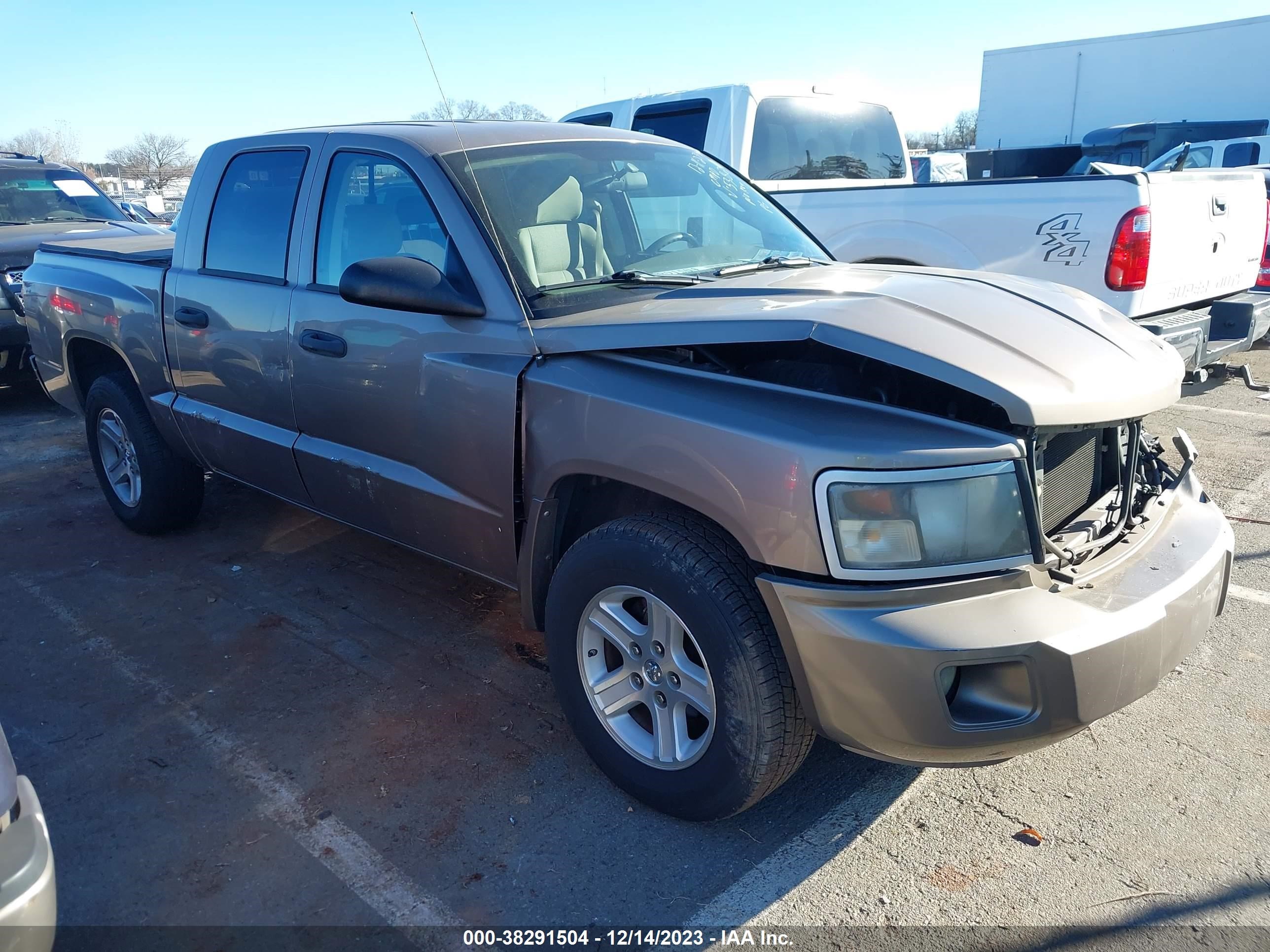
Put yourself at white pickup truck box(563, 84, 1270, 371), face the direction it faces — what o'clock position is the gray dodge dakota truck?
The gray dodge dakota truck is roughly at 8 o'clock from the white pickup truck.

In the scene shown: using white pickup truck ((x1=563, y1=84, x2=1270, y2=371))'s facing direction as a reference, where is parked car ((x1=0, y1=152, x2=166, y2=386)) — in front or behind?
in front

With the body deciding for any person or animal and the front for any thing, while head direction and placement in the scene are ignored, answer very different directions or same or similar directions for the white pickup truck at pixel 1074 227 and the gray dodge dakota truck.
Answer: very different directions

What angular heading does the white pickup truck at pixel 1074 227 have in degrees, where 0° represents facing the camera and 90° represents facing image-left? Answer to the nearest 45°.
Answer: approximately 135°

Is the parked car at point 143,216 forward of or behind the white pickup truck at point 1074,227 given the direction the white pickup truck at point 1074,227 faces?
forward

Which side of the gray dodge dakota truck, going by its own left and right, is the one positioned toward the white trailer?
left

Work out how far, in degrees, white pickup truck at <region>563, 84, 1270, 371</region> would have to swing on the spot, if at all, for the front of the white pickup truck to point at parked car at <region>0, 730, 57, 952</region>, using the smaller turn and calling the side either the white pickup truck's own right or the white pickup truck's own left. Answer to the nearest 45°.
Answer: approximately 90° to the white pickup truck's own left

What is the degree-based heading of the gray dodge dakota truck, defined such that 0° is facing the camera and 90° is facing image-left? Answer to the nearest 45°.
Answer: approximately 315°

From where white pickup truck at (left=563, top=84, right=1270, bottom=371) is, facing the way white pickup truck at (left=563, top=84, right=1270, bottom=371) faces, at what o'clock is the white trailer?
The white trailer is roughly at 2 o'clock from the white pickup truck.

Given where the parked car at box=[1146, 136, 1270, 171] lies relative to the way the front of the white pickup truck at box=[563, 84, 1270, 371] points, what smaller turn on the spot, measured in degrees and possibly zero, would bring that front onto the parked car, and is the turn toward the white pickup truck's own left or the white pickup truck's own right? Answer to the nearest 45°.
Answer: approximately 45° to the white pickup truck's own right
